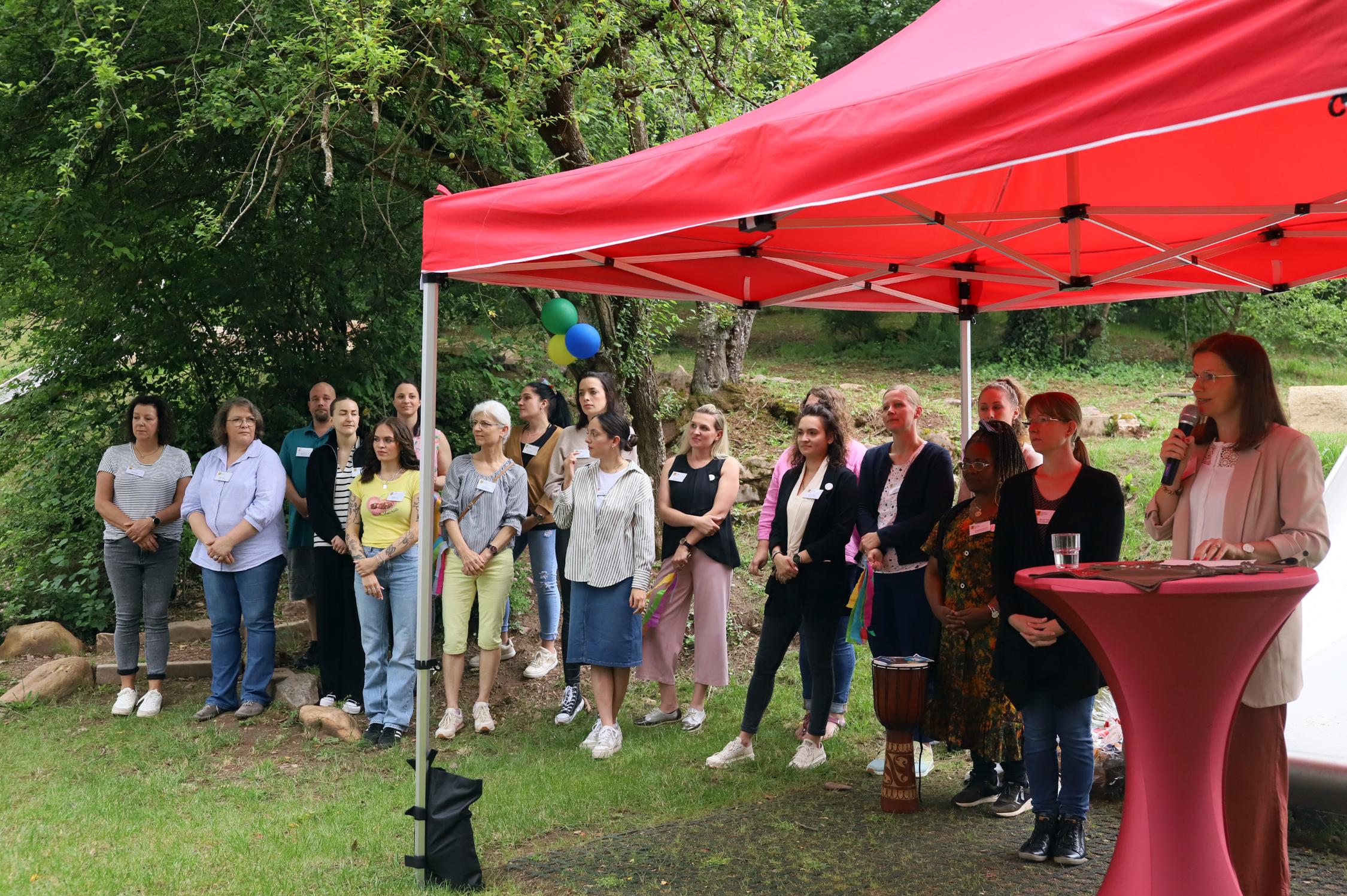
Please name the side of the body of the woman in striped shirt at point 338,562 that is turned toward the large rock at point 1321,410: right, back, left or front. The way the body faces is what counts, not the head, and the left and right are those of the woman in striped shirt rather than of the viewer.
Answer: left

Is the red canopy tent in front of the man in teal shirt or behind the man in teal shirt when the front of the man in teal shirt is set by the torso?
in front

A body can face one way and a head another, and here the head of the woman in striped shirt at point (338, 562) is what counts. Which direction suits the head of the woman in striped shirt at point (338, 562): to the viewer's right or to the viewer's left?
to the viewer's right

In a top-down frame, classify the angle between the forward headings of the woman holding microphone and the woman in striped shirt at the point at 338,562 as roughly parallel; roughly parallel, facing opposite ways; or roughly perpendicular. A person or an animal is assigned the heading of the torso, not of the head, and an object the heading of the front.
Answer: roughly perpendicular

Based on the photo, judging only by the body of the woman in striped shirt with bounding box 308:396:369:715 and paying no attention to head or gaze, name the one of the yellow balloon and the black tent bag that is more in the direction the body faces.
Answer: the black tent bag

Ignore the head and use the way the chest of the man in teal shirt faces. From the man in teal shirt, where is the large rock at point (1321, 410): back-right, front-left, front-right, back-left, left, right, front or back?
left

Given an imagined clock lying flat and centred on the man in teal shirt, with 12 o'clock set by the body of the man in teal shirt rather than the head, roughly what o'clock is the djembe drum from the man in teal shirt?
The djembe drum is roughly at 11 o'clock from the man in teal shirt.

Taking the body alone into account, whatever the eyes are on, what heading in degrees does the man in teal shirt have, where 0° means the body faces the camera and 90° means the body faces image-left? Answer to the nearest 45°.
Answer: approximately 0°

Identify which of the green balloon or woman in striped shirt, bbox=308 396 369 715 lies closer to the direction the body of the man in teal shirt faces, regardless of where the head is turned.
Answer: the woman in striped shirt

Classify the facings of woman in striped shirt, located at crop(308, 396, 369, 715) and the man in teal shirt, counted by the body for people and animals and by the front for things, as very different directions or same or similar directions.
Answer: same or similar directions

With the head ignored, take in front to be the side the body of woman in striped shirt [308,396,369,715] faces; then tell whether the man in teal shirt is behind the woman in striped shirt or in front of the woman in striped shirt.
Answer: behind

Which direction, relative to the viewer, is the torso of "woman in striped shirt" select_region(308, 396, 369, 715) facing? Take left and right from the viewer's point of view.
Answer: facing the viewer

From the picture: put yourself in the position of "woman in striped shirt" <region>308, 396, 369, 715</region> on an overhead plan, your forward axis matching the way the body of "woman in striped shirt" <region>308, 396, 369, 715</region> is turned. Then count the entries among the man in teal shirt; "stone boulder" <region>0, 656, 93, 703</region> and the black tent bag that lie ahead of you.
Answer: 1

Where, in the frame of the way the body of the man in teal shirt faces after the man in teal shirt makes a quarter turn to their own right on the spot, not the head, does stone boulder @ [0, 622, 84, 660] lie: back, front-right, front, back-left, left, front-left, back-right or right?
front-right

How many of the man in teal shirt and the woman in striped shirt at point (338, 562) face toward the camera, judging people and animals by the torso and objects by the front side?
2
